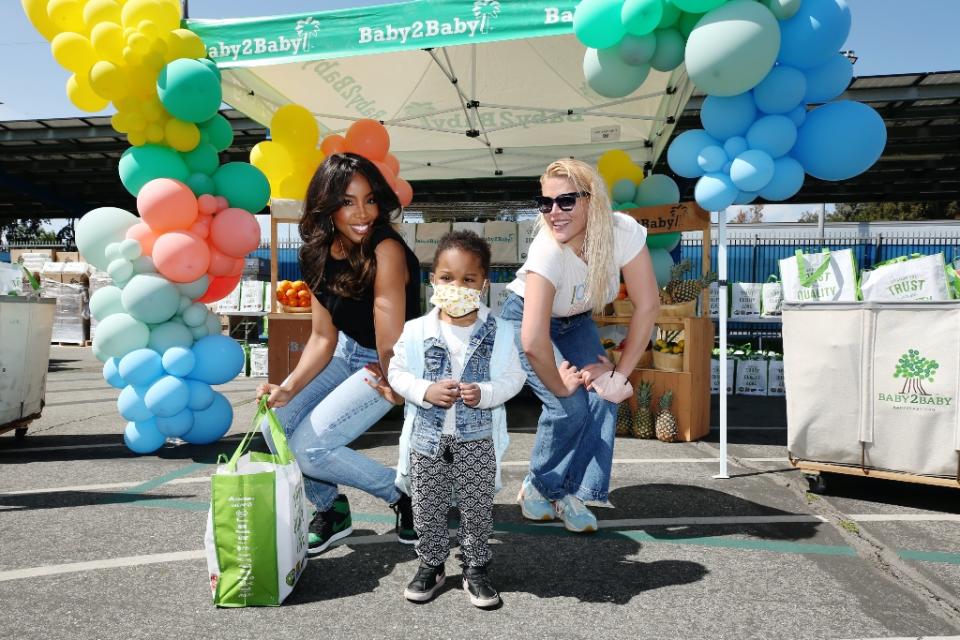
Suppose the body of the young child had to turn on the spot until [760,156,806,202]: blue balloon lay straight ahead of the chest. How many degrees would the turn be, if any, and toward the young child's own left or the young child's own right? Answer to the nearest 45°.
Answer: approximately 135° to the young child's own left

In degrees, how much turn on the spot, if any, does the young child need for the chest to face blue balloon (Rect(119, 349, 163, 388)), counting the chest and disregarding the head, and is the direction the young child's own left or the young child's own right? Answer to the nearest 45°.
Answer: approximately 135° to the young child's own right

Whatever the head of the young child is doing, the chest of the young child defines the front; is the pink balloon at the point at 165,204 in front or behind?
behind

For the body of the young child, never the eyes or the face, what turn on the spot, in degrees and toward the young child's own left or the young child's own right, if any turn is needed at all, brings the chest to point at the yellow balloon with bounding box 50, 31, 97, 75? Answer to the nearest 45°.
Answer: approximately 135° to the young child's own right

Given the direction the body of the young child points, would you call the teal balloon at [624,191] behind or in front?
behind

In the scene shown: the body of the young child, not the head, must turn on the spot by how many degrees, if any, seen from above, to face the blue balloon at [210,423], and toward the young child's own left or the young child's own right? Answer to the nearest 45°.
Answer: approximately 135° to the young child's own right

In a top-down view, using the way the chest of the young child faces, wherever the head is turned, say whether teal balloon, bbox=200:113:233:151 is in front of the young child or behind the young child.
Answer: behind

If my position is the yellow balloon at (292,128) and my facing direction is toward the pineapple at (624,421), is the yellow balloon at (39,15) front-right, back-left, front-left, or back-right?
back-right

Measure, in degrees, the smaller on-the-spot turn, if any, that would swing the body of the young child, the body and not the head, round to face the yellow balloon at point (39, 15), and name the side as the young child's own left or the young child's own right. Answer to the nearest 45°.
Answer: approximately 135° to the young child's own right

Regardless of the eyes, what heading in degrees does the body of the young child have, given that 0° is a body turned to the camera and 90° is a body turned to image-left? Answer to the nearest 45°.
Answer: approximately 0°
